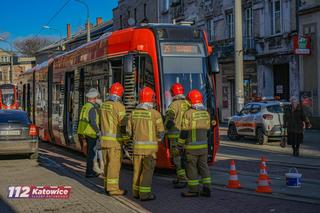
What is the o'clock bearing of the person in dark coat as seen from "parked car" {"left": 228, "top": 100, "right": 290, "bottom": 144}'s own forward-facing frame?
The person in dark coat is roughly at 7 o'clock from the parked car.

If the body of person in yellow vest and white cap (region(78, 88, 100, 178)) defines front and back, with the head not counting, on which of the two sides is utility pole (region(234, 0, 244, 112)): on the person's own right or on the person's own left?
on the person's own left

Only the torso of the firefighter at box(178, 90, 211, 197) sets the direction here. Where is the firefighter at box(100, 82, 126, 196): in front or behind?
in front

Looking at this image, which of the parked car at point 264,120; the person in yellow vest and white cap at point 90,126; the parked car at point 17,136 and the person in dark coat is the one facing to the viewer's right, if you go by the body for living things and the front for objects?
the person in yellow vest and white cap

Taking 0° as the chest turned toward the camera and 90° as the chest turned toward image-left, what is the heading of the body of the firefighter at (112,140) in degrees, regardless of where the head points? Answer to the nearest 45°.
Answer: approximately 225°

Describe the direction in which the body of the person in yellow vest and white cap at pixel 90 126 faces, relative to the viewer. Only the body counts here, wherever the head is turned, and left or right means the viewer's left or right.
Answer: facing to the right of the viewer

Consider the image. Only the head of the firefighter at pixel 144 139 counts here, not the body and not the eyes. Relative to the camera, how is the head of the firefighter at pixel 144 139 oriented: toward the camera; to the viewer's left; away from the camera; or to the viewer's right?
away from the camera

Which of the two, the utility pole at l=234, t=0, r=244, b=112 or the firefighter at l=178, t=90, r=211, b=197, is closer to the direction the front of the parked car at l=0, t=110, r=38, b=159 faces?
the utility pole

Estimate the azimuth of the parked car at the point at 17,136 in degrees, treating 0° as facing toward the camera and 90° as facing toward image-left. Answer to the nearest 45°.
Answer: approximately 180°

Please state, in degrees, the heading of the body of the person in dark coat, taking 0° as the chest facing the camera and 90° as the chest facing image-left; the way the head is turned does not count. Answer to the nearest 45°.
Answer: approximately 0°

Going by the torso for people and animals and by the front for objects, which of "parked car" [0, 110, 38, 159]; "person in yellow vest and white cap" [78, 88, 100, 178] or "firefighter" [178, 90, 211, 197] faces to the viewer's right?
"person in yellow vest and white cap" [78, 88, 100, 178]

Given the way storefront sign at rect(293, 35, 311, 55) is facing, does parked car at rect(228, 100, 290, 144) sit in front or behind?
in front
